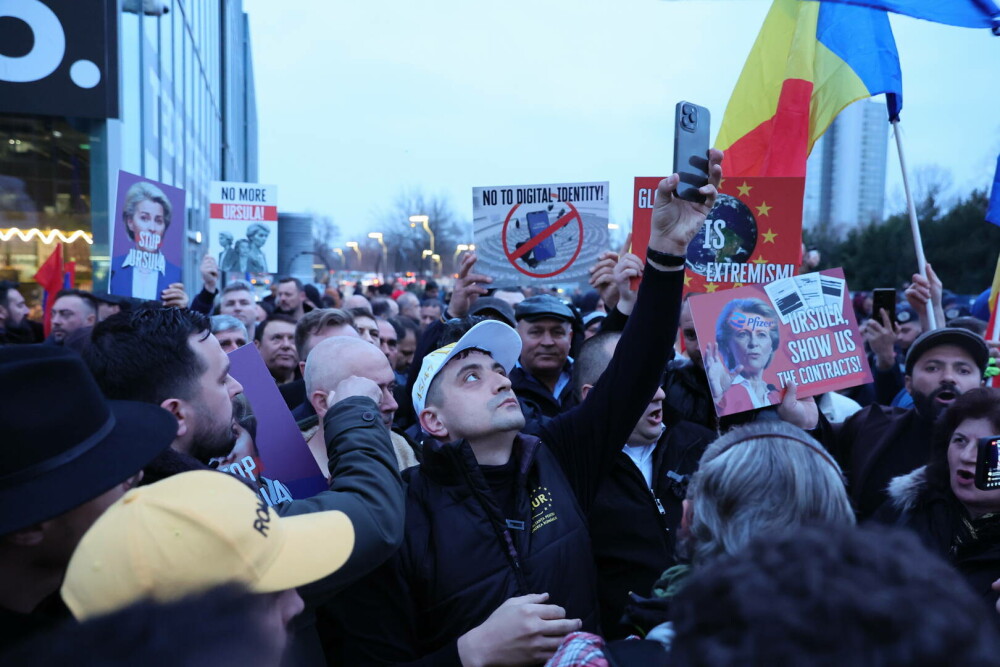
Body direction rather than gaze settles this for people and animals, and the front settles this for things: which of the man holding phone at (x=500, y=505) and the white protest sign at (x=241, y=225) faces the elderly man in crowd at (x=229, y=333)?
the white protest sign

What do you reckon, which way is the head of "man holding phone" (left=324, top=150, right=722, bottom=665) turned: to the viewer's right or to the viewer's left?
to the viewer's right

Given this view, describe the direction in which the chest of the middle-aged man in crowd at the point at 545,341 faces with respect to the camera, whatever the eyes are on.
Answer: toward the camera

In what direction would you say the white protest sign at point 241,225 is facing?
toward the camera

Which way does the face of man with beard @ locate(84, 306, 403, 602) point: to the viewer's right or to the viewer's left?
to the viewer's right

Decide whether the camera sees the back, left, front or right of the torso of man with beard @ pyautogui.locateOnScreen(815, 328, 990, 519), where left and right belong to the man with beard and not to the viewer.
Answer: front

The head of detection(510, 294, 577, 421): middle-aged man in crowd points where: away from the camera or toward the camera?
toward the camera

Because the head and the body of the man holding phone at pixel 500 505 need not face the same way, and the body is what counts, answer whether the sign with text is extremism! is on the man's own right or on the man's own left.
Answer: on the man's own left

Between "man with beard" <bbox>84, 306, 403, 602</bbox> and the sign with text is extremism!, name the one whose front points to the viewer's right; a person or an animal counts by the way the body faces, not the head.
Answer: the man with beard

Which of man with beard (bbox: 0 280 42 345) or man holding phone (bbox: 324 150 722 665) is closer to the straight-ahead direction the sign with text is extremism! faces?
the man holding phone

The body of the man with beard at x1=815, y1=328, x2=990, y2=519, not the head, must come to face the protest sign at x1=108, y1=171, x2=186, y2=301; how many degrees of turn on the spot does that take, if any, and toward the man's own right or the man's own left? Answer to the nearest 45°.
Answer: approximately 90° to the man's own right

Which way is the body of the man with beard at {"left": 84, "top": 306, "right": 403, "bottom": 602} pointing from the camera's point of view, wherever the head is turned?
to the viewer's right

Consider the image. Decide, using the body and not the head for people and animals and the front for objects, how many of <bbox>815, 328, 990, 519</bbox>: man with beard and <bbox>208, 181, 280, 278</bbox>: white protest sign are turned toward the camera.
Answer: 2
